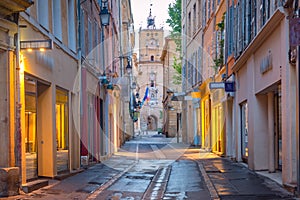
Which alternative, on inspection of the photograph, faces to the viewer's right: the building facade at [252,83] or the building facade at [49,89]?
the building facade at [49,89]

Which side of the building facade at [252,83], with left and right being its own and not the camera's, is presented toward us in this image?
left

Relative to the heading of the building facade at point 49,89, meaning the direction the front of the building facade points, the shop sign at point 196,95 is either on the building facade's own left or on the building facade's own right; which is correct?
on the building facade's own left

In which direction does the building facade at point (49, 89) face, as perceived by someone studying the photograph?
facing to the right of the viewer

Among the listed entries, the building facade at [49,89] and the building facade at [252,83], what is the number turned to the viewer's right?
1

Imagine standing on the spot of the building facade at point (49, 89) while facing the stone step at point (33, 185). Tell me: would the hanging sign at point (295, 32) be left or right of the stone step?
left

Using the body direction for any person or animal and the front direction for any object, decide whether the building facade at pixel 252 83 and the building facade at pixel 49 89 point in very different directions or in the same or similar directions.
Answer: very different directions

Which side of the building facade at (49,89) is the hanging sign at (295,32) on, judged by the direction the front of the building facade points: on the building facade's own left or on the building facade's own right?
on the building facade's own right

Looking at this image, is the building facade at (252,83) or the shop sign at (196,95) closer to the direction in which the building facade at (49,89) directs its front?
the building facade

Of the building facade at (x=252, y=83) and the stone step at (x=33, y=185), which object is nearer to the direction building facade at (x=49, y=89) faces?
the building facade
